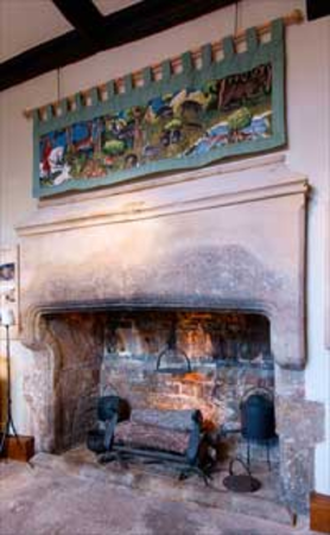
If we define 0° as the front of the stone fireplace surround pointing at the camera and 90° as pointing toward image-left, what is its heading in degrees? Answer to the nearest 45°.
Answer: approximately 45°

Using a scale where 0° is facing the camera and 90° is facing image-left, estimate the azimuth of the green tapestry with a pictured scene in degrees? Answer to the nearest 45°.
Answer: approximately 45°
